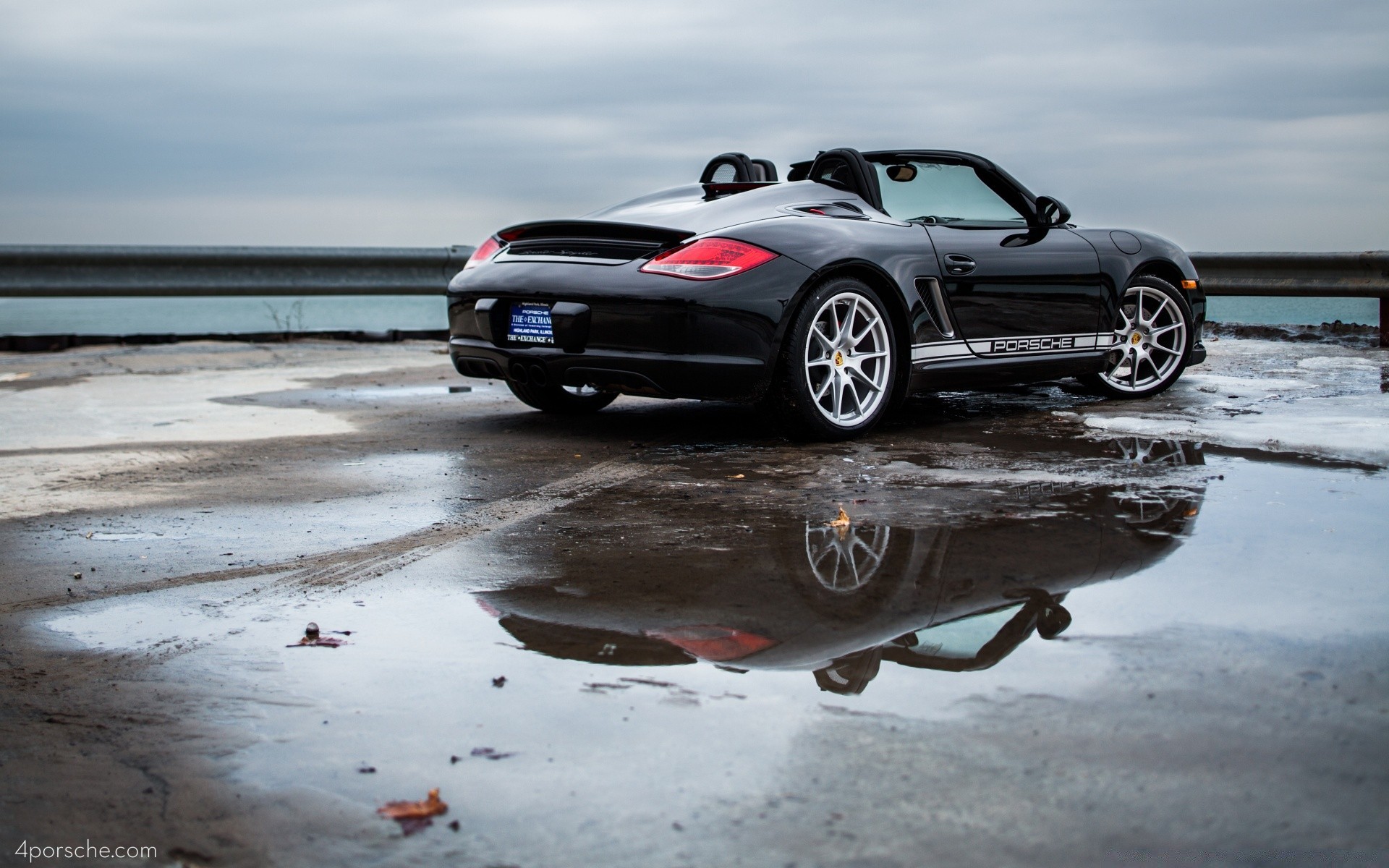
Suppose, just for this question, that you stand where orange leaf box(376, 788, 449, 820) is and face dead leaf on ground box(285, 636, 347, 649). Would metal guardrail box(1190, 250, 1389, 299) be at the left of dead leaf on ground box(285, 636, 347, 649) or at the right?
right

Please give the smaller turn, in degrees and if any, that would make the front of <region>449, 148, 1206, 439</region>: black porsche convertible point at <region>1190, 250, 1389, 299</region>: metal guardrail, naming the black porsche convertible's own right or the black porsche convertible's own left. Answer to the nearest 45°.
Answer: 0° — it already faces it

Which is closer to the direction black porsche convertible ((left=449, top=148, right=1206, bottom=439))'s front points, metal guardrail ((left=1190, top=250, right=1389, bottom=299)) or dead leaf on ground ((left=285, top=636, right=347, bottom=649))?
the metal guardrail

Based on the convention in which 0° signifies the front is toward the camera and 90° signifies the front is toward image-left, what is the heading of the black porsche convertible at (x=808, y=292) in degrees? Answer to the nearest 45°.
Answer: approximately 225°

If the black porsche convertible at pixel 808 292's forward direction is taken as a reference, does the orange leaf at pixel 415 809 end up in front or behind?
behind

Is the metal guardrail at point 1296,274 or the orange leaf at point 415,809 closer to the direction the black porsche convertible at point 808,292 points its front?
the metal guardrail

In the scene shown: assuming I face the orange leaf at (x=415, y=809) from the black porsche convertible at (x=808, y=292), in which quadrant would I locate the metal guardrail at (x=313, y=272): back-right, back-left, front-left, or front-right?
back-right

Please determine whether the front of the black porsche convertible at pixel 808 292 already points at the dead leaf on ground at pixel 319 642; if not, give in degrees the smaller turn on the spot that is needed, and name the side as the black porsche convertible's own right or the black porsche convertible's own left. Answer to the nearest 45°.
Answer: approximately 135° to the black porsche convertible's own right

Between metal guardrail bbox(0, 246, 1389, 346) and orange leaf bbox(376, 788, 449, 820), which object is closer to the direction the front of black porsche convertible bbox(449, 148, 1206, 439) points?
the metal guardrail
